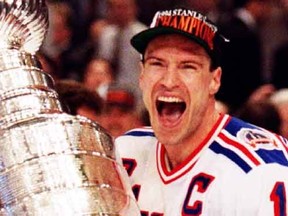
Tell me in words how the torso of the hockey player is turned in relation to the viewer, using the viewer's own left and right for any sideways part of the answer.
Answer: facing the viewer and to the left of the viewer
